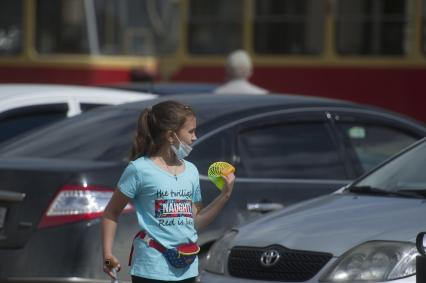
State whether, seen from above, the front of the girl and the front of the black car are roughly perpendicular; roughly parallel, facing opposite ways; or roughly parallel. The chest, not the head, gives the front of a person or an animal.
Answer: roughly perpendicular

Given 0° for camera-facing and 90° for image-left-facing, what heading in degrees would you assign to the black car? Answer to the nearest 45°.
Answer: approximately 225°

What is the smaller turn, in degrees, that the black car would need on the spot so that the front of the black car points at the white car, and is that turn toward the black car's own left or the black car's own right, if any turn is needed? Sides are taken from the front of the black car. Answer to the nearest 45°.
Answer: approximately 90° to the black car's own left

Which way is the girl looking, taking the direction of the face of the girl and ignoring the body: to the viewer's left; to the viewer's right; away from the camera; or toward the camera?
to the viewer's right

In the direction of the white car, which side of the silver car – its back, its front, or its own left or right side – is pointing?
right

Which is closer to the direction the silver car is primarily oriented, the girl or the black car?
the girl

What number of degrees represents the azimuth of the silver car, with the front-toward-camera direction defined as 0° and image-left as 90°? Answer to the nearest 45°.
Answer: approximately 45°

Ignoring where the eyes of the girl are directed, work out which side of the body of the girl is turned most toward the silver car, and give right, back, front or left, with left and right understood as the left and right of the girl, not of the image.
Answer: left
